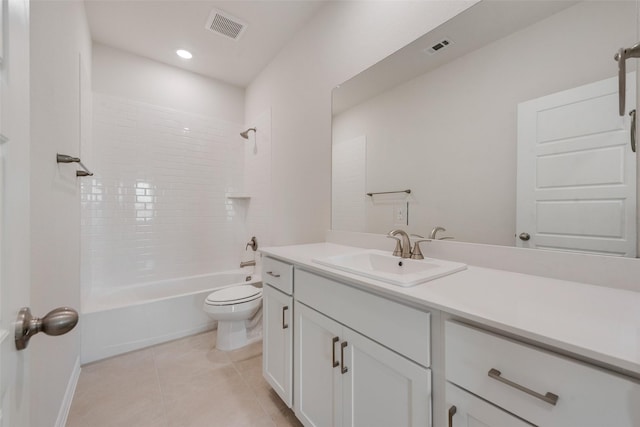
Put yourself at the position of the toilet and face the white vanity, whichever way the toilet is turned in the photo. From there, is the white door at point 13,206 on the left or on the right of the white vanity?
right

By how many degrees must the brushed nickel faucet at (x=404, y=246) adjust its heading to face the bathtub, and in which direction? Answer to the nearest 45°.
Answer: approximately 45° to its right

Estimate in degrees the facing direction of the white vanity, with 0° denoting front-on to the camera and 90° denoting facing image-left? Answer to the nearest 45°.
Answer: approximately 45°

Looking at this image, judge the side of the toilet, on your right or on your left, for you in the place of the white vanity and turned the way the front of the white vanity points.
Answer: on your right

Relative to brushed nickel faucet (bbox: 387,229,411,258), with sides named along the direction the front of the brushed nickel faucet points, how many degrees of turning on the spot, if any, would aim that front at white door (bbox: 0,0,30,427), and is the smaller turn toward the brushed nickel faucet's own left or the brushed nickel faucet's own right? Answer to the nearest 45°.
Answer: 0° — it already faces it
